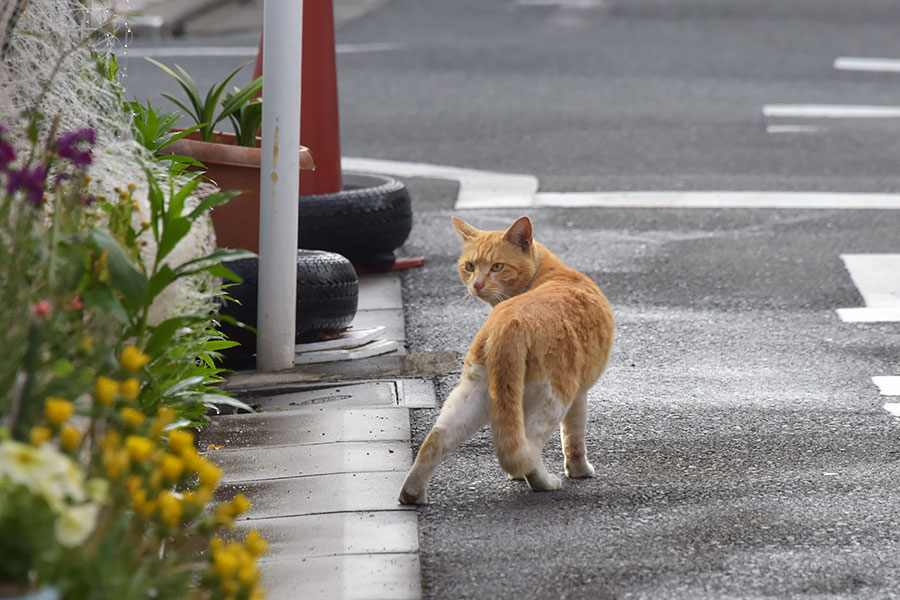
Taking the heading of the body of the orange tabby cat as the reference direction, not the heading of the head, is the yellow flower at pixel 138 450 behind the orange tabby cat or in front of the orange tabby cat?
behind

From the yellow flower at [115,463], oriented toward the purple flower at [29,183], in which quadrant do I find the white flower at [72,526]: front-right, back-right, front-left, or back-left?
back-left

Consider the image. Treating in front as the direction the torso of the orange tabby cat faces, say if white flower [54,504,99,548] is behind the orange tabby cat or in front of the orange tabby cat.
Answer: behind

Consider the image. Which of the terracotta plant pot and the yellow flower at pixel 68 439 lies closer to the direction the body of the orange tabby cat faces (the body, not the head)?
the terracotta plant pot

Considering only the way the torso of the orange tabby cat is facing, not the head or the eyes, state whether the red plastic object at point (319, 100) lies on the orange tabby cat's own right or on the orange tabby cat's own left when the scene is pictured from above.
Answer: on the orange tabby cat's own left

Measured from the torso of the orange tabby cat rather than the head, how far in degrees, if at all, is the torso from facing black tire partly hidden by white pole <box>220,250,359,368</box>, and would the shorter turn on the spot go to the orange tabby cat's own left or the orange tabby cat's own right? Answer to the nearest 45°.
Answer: approximately 90° to the orange tabby cat's own left

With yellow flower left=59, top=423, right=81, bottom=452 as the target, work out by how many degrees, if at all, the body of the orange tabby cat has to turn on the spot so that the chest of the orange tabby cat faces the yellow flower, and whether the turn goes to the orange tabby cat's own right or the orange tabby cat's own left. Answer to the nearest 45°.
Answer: approximately 180°

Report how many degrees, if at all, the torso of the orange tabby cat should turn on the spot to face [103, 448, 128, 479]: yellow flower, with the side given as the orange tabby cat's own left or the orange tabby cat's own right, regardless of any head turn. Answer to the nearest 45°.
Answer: approximately 180°

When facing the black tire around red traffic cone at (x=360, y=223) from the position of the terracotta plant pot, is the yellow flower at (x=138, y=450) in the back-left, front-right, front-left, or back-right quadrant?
back-right

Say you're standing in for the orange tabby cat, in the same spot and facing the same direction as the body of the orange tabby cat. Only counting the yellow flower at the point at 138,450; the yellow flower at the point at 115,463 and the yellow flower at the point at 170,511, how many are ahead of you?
0

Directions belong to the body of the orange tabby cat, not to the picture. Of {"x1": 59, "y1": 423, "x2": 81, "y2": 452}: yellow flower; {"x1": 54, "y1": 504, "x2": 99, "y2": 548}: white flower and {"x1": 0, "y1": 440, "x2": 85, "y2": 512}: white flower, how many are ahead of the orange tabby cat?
0

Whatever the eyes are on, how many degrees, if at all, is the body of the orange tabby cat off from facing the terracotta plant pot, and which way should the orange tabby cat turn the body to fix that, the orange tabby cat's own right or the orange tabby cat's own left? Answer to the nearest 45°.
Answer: approximately 90° to the orange tabby cat's own left

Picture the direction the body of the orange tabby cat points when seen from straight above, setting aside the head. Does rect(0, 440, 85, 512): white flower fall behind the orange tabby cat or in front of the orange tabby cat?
behind

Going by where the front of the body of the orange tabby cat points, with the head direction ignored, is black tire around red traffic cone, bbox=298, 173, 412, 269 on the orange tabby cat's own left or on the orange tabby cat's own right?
on the orange tabby cat's own left

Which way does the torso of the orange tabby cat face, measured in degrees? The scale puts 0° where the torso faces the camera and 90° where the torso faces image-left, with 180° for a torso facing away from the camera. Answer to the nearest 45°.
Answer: approximately 225°
